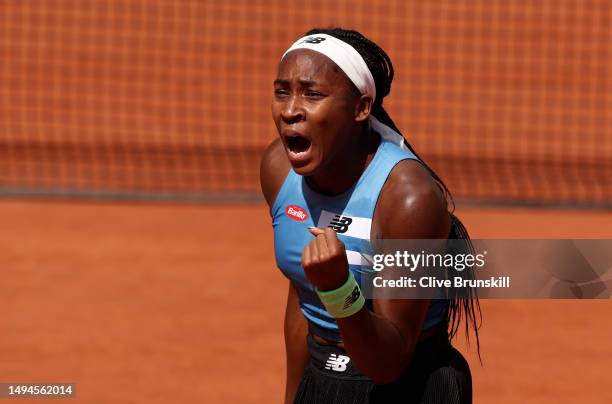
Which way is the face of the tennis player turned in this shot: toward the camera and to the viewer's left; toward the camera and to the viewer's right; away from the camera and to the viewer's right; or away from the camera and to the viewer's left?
toward the camera and to the viewer's left
